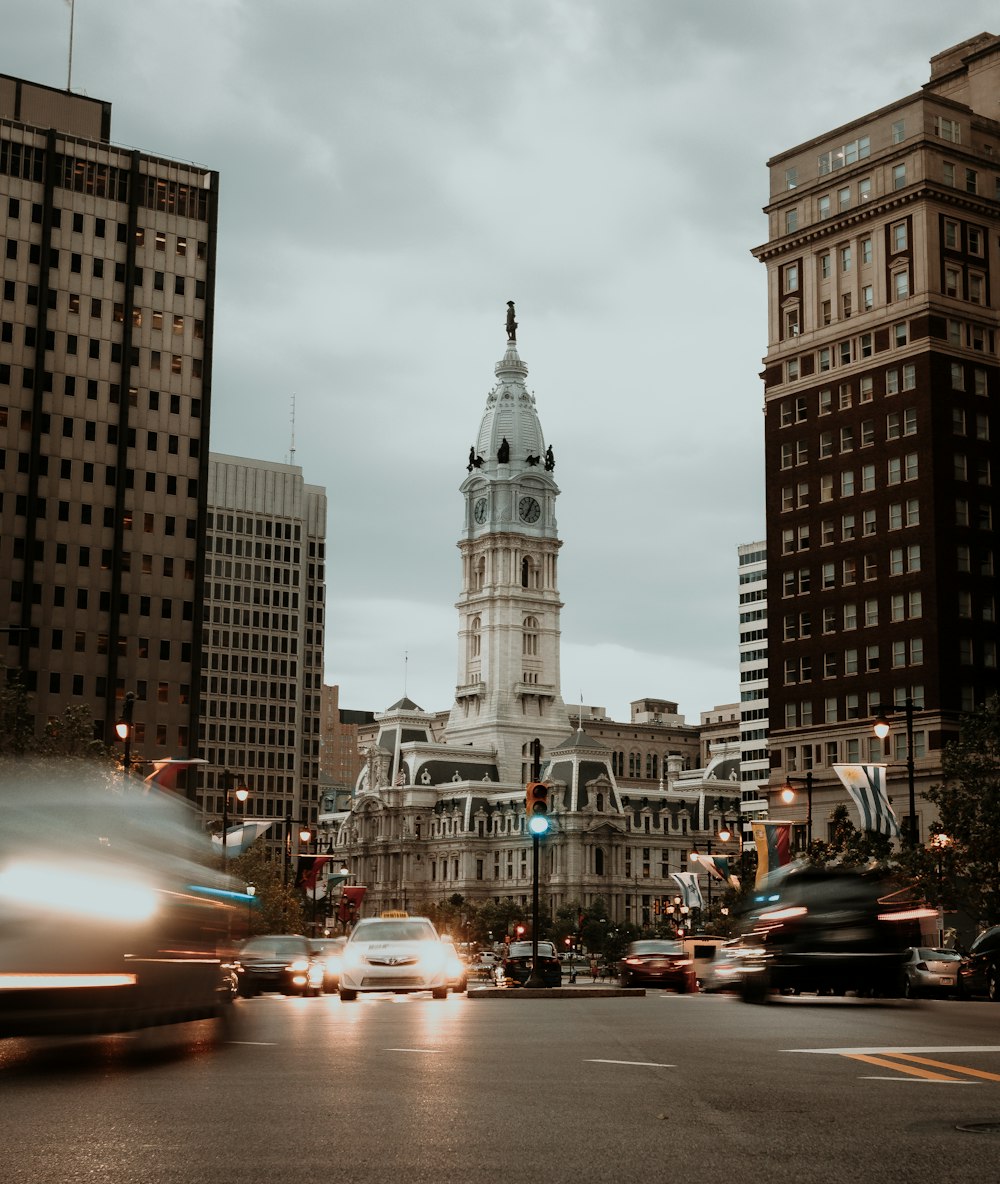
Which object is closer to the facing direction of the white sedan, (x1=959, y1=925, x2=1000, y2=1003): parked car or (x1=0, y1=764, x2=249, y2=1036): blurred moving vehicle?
the blurred moving vehicle

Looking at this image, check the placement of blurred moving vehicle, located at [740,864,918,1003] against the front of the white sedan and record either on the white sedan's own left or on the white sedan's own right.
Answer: on the white sedan's own left

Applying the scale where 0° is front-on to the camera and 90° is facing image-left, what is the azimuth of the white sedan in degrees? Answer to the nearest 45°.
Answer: approximately 0°

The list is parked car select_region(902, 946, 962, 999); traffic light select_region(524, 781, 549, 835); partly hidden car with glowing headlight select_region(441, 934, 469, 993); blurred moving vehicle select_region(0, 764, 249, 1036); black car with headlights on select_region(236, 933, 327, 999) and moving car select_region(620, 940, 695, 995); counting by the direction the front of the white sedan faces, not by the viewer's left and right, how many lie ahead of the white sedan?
1

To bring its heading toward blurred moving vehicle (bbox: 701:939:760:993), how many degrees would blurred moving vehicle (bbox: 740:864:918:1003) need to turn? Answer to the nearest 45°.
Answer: approximately 45° to its left

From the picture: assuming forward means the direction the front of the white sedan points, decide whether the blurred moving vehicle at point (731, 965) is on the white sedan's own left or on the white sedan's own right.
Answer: on the white sedan's own left

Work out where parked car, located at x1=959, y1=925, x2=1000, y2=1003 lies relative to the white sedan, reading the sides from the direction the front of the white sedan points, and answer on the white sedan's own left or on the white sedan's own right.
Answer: on the white sedan's own left

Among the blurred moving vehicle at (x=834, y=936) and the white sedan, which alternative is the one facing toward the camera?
the white sedan

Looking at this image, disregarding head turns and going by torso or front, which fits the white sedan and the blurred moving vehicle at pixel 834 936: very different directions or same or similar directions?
very different directions

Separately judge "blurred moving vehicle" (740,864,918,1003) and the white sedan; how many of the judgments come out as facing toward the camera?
1
